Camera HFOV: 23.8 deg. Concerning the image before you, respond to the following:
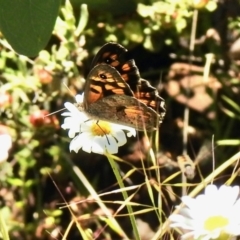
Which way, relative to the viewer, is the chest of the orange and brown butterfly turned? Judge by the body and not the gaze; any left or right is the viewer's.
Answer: facing to the left of the viewer
